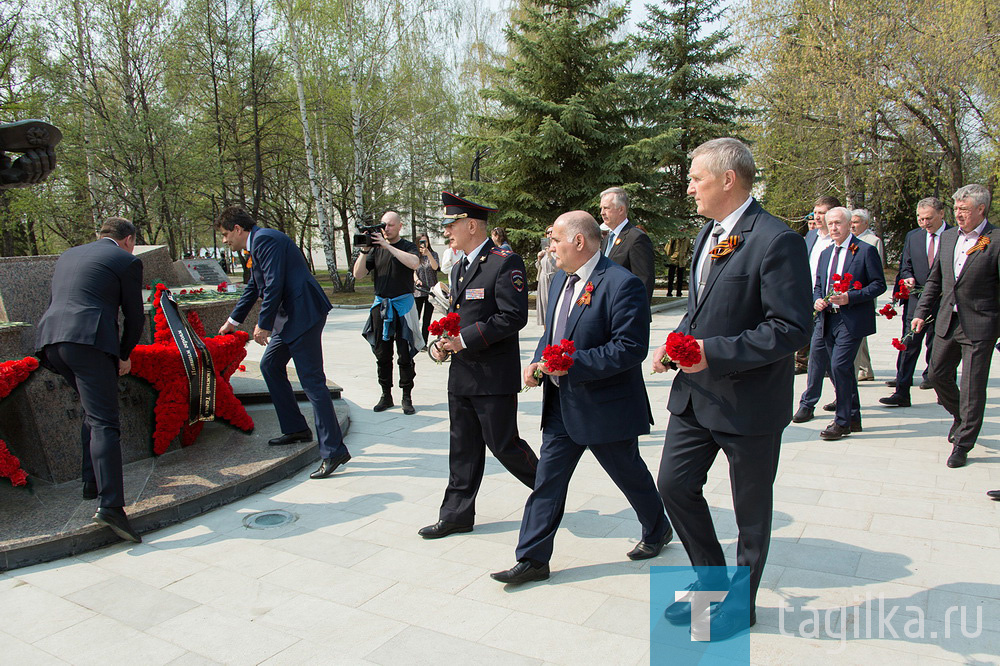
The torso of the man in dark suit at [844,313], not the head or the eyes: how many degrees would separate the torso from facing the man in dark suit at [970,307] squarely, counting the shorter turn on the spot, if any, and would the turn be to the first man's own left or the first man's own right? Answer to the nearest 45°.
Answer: approximately 90° to the first man's own left

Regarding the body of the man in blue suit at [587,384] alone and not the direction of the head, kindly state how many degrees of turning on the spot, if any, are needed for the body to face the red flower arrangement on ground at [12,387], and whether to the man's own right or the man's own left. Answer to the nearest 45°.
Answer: approximately 45° to the man's own right

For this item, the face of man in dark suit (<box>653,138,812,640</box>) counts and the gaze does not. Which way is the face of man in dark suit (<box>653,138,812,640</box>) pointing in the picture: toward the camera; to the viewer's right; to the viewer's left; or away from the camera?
to the viewer's left

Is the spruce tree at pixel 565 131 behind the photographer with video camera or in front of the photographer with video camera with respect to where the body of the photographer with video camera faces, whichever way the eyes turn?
behind

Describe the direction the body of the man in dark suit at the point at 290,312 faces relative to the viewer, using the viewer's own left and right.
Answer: facing to the left of the viewer

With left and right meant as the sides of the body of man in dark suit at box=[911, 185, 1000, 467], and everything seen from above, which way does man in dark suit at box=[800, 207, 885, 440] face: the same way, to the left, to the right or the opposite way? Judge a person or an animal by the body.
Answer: the same way

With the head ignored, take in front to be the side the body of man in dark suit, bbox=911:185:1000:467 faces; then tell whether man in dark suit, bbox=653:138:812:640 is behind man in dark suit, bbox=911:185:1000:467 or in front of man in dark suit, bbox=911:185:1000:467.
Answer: in front

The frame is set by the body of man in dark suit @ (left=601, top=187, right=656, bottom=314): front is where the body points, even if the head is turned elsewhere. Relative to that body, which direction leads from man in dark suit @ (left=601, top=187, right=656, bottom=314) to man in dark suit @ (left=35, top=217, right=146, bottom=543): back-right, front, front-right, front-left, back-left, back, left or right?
front

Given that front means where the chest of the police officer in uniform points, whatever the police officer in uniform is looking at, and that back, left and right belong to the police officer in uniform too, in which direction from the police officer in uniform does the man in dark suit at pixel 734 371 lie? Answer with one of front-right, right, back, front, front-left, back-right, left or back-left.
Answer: left

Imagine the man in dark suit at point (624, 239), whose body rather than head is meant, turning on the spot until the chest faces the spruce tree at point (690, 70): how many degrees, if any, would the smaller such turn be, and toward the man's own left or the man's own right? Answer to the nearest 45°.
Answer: approximately 135° to the man's own right

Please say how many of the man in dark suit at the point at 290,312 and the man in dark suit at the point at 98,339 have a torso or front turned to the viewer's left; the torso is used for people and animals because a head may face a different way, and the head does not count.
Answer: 1

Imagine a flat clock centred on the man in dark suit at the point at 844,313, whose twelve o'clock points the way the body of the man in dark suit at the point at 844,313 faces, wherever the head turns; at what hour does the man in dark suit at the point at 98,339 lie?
the man in dark suit at the point at 98,339 is roughly at 12 o'clock from the man in dark suit at the point at 844,313.

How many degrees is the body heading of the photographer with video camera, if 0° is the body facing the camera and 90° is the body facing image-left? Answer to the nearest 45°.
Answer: approximately 45°
